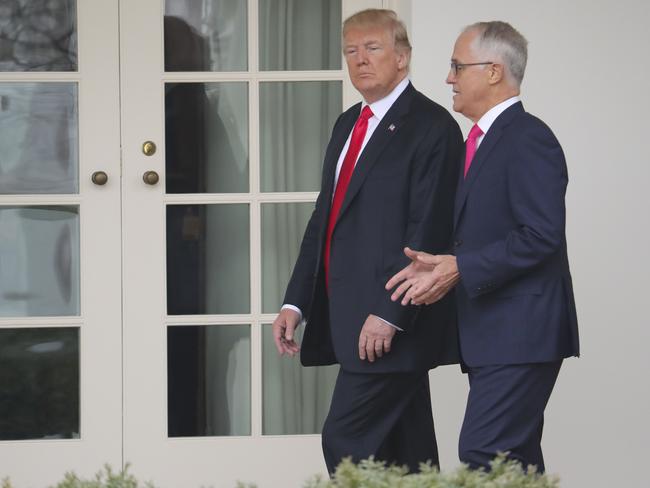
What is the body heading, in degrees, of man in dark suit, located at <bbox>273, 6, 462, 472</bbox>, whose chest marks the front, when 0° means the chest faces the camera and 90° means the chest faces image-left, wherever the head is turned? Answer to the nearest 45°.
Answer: approximately 45°

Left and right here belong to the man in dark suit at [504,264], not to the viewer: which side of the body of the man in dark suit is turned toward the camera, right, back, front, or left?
left

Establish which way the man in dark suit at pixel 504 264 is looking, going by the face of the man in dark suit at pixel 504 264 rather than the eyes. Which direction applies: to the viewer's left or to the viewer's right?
to the viewer's left

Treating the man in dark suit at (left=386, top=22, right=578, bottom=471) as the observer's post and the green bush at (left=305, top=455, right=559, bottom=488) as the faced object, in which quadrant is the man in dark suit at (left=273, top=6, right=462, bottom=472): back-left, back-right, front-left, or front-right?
back-right

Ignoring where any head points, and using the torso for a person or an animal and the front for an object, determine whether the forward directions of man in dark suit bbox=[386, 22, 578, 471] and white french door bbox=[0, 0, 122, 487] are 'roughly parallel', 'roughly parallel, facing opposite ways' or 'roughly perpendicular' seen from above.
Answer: roughly perpendicular

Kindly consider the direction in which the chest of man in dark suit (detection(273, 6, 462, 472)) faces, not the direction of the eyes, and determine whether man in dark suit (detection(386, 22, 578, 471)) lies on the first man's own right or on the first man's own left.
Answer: on the first man's own left

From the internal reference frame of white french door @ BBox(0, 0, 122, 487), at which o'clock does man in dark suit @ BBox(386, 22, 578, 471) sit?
The man in dark suit is roughly at 11 o'clock from the white french door.

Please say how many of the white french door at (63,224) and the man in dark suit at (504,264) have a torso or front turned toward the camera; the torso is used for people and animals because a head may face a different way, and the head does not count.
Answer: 1

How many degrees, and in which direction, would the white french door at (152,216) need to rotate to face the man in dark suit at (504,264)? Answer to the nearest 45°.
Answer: approximately 45° to its left

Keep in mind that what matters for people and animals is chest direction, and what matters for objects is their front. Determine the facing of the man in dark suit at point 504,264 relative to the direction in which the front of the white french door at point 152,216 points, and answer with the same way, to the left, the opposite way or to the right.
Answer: to the right

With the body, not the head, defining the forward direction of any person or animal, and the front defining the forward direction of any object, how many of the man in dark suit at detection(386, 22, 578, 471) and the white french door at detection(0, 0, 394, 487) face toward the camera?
1
